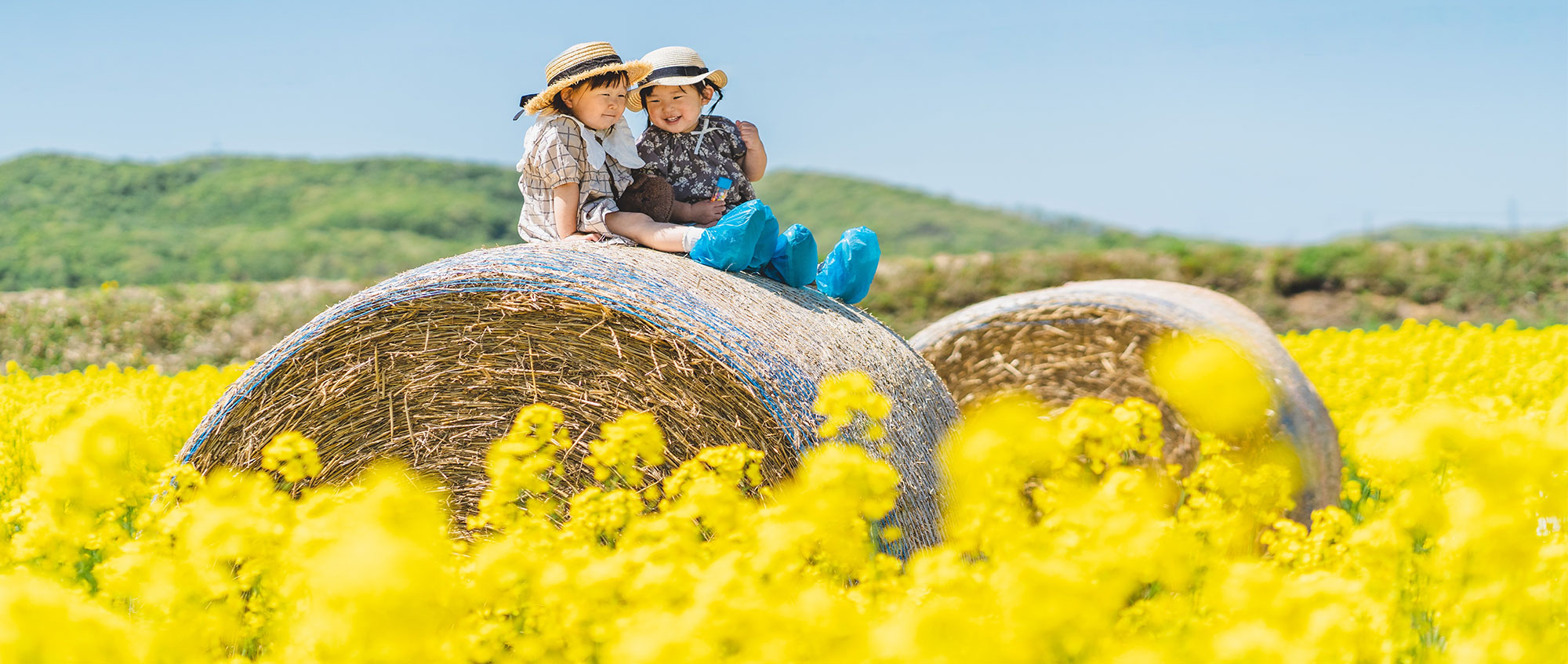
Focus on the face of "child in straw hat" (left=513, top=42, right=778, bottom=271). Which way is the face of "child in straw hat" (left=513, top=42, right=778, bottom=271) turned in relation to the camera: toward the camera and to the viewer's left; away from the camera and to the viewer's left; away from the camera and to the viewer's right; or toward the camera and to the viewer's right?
toward the camera and to the viewer's right

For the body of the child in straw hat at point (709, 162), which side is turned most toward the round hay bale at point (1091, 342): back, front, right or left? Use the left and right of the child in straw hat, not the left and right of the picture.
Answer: left

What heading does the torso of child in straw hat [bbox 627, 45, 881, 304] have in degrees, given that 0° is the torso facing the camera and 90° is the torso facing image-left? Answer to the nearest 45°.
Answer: approximately 315°
